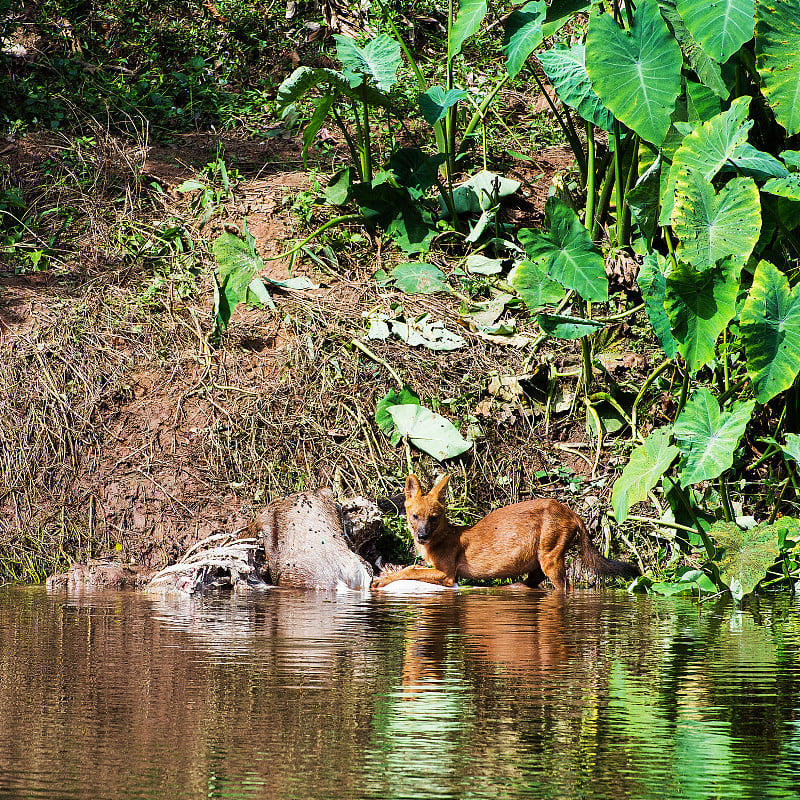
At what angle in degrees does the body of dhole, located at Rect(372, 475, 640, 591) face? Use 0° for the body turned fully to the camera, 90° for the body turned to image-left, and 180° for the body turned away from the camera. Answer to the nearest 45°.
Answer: approximately 90°

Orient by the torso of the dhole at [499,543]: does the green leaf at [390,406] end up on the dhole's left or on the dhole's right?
on the dhole's right

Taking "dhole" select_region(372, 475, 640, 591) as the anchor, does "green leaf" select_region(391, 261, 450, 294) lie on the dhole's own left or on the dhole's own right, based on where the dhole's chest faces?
on the dhole's own right

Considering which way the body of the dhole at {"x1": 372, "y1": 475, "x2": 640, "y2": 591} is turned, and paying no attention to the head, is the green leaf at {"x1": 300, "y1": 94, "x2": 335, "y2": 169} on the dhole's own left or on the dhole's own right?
on the dhole's own right

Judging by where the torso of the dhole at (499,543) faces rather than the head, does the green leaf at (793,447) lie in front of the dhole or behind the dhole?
behind
